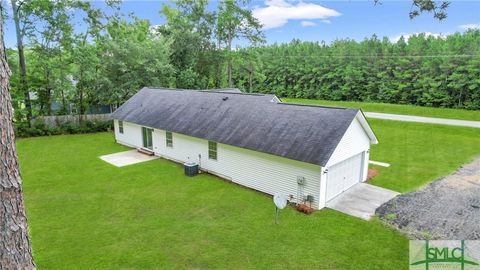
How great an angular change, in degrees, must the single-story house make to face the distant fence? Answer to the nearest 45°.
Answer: approximately 90° to its left

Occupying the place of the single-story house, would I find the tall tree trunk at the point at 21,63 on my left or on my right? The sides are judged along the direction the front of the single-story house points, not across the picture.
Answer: on my left

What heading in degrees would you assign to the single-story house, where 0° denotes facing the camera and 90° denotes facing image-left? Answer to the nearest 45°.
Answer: approximately 225°
